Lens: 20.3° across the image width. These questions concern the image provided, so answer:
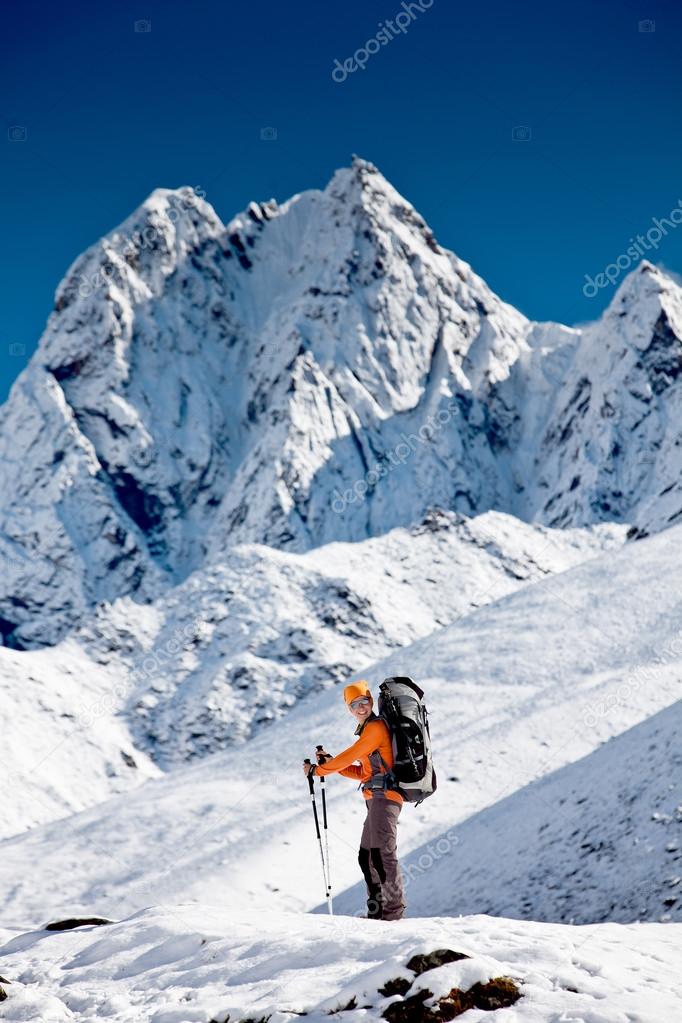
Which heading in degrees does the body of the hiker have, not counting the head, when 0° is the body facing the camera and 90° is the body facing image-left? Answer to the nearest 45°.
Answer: approximately 90°

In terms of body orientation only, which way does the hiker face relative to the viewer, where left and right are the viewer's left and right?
facing to the left of the viewer
